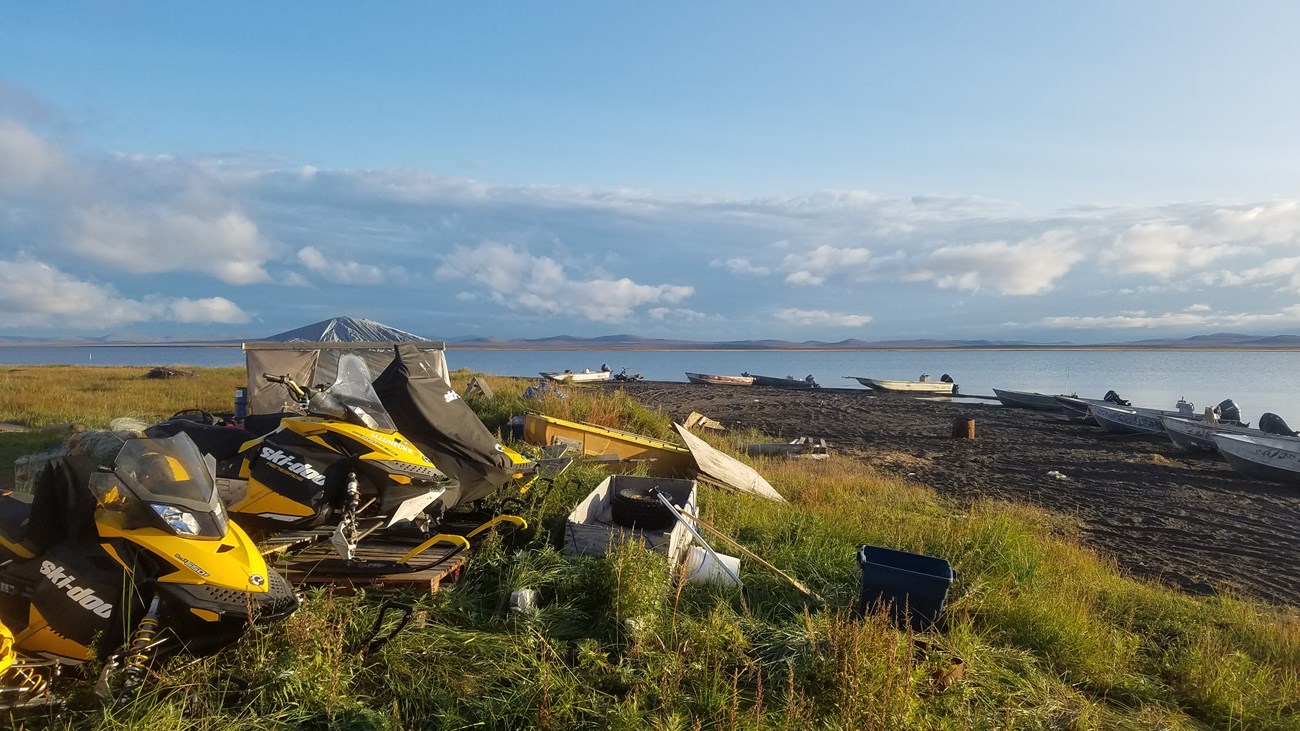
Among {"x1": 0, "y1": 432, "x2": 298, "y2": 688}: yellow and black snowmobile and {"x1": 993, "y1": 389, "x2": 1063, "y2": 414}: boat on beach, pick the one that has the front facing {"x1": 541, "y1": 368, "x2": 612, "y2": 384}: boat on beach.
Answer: {"x1": 993, "y1": 389, "x2": 1063, "y2": 414}: boat on beach

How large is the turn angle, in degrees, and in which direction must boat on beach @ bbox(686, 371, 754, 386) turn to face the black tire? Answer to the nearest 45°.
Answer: approximately 90° to its left

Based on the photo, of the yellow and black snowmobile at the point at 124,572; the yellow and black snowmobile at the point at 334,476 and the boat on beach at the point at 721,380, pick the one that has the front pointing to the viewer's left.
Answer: the boat on beach

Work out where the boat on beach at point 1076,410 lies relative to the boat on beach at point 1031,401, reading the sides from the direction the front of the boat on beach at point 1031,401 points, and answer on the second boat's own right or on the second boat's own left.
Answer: on the second boat's own left

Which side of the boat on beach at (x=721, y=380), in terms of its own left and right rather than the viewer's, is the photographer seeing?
left

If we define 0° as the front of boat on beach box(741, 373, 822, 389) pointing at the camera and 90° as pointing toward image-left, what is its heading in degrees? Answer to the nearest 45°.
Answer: approximately 90°

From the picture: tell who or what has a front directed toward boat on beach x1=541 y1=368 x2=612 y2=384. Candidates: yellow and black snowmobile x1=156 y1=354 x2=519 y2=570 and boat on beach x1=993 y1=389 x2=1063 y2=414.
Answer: boat on beach x1=993 y1=389 x2=1063 y2=414

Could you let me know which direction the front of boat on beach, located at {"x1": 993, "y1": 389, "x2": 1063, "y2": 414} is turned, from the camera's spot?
facing to the left of the viewer

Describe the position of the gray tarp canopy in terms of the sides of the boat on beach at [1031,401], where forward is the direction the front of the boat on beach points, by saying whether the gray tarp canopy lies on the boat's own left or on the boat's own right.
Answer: on the boat's own left

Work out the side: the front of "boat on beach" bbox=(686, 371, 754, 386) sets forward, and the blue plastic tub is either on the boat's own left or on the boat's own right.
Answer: on the boat's own left

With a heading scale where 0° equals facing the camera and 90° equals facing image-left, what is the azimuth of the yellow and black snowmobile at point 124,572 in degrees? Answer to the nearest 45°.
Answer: approximately 315°

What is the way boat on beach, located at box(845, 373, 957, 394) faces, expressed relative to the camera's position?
facing to the left of the viewer

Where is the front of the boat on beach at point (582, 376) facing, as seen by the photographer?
facing to the left of the viewer

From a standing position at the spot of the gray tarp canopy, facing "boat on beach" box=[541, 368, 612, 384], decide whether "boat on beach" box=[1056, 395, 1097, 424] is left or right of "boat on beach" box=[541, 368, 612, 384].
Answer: right

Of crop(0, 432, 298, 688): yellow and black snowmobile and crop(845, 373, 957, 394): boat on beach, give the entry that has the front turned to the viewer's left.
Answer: the boat on beach
